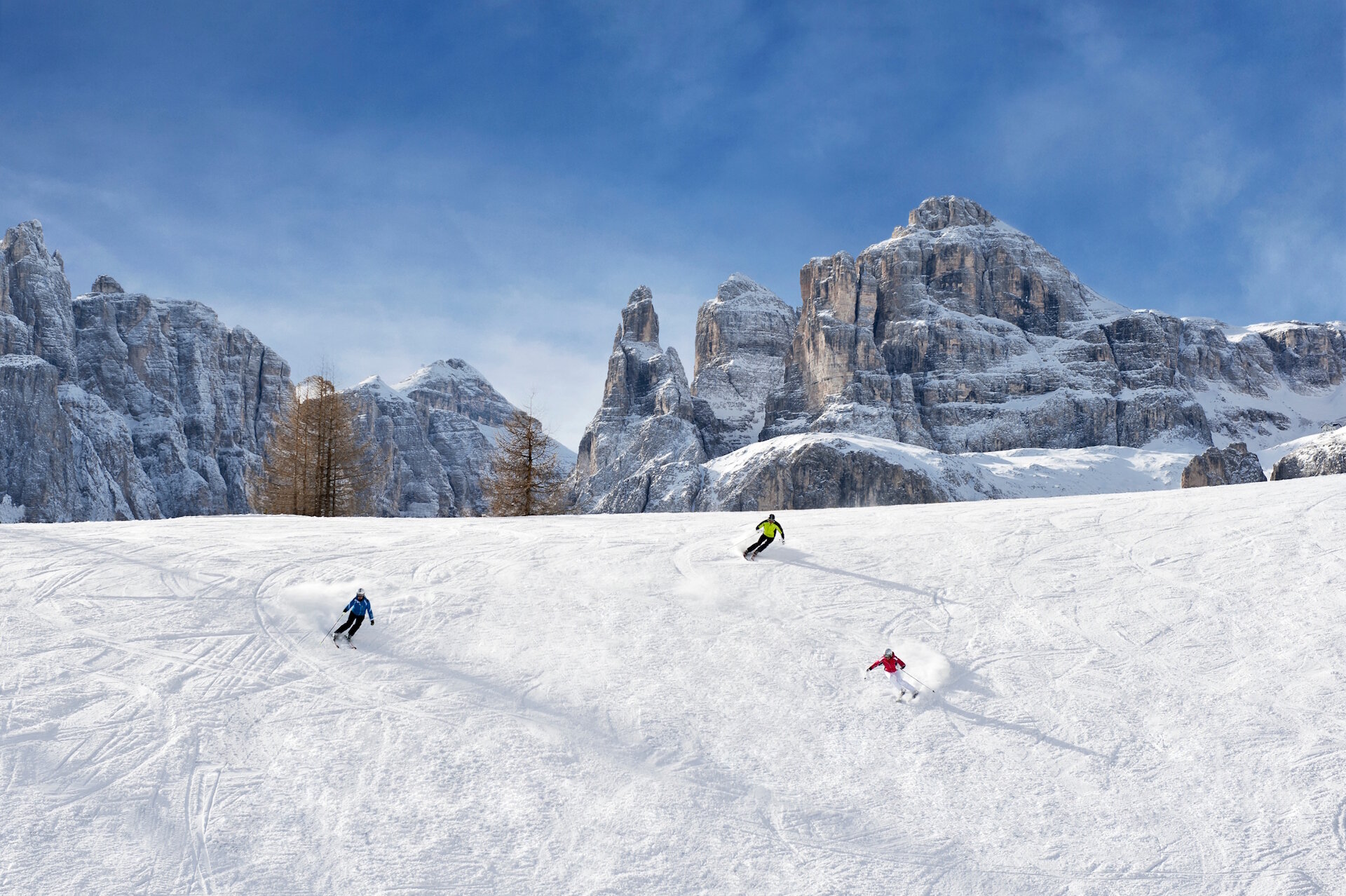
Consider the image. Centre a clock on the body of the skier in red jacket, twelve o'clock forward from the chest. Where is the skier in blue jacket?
The skier in blue jacket is roughly at 3 o'clock from the skier in red jacket.

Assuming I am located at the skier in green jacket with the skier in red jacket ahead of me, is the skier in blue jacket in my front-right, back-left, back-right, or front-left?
front-right

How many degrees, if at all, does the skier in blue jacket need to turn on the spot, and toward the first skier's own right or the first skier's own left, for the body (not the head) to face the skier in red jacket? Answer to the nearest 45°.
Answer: approximately 45° to the first skier's own left

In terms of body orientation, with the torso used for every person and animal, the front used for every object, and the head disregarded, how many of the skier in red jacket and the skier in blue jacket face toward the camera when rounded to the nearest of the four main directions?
2

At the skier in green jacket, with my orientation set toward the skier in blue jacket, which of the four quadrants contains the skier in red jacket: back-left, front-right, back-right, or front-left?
front-left

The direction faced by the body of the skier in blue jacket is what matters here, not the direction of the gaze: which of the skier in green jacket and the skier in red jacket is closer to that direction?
the skier in red jacket

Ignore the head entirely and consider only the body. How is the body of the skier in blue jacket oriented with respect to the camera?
toward the camera

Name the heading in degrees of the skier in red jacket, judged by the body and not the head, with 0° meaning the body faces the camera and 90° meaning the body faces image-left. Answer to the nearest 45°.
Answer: approximately 0°

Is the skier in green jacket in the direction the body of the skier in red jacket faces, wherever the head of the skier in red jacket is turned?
no

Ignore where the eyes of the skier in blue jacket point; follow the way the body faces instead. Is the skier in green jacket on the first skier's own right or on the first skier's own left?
on the first skier's own left
